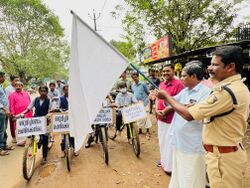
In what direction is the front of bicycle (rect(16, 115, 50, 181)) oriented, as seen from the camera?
facing the viewer

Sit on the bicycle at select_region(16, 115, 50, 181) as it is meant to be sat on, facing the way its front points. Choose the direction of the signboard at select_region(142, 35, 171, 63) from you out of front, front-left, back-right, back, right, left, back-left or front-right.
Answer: back-left

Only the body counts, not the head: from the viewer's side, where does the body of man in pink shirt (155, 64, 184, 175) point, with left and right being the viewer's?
facing the viewer and to the left of the viewer

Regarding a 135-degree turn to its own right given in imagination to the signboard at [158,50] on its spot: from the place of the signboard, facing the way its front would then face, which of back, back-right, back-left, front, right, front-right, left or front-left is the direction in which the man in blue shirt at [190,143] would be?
back

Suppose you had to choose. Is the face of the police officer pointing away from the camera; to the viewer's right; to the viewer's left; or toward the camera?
to the viewer's left

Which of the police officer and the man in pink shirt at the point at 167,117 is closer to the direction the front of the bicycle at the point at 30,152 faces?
the police officer

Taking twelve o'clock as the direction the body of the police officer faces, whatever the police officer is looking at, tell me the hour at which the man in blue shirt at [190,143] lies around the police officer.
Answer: The man in blue shirt is roughly at 2 o'clock from the police officer.

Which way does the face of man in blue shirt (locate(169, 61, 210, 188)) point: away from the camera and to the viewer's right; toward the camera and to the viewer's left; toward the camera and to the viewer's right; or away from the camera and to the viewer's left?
toward the camera and to the viewer's left

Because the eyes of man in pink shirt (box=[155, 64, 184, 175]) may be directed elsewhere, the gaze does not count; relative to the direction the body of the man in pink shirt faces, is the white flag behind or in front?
in front

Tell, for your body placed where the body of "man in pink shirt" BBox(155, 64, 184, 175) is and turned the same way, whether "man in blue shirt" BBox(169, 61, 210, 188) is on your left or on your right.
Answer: on your left

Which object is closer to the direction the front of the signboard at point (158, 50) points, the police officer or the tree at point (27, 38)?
the police officer

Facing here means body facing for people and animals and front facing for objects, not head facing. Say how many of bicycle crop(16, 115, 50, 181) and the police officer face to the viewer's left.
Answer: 1

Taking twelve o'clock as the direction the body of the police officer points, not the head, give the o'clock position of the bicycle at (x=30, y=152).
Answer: The bicycle is roughly at 1 o'clock from the police officer.

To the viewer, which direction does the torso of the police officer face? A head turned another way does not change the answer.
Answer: to the viewer's left

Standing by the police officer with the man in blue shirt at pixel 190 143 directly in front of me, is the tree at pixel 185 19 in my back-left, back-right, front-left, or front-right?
front-right
